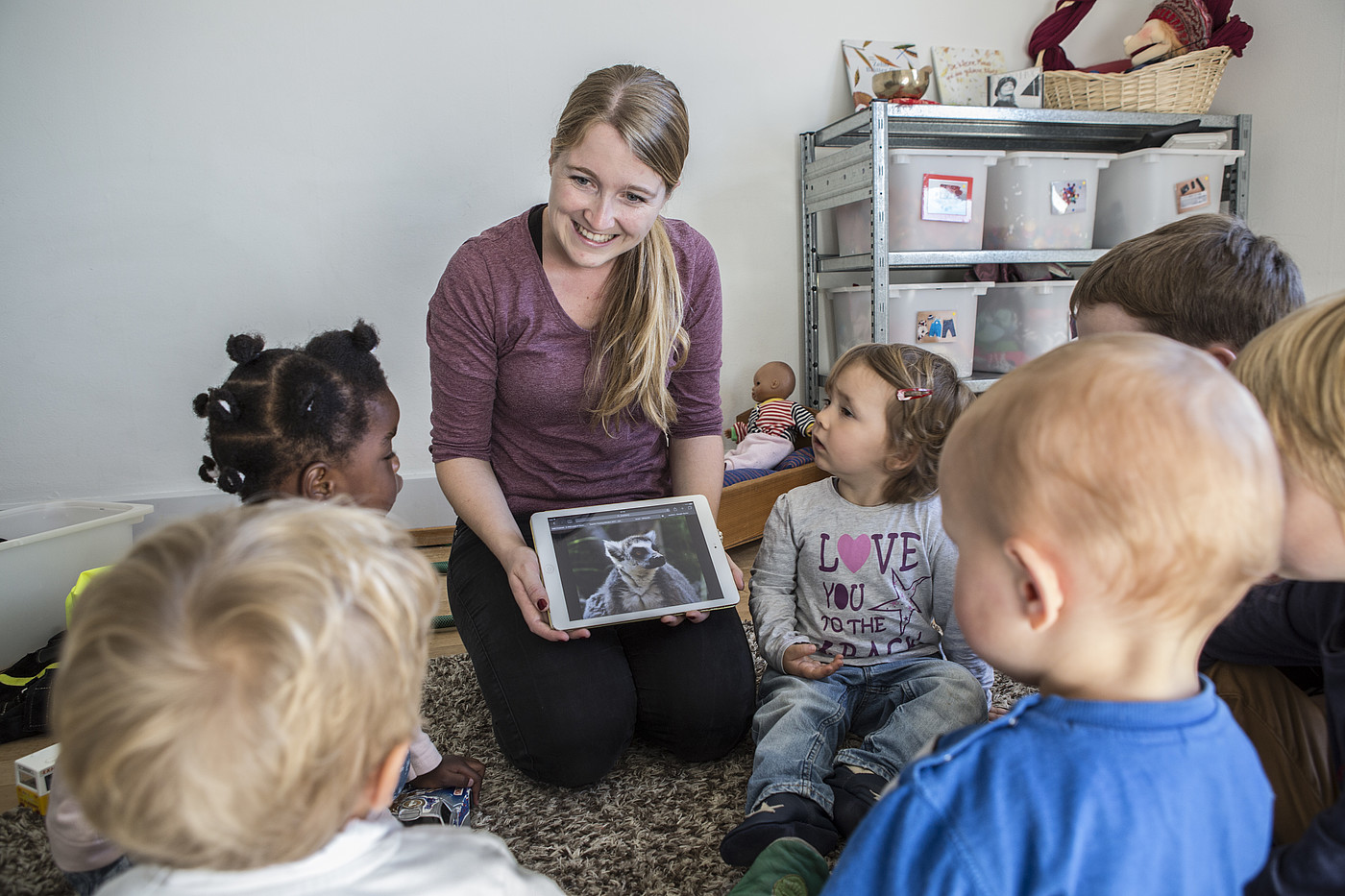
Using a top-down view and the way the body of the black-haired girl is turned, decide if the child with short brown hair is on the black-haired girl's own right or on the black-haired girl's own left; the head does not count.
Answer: on the black-haired girl's own right

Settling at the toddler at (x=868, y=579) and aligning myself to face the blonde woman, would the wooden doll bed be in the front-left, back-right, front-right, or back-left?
front-right

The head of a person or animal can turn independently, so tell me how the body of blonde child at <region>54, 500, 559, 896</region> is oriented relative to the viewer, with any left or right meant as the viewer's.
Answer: facing away from the viewer and to the right of the viewer

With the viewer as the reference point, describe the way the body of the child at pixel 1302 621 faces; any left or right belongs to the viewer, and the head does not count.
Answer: facing to the left of the viewer

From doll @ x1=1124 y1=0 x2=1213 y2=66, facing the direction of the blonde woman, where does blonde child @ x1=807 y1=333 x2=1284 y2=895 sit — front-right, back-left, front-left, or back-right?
front-left

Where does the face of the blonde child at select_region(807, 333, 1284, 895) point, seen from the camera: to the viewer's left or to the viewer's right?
to the viewer's left

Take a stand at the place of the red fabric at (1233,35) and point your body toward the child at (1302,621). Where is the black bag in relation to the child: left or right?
right

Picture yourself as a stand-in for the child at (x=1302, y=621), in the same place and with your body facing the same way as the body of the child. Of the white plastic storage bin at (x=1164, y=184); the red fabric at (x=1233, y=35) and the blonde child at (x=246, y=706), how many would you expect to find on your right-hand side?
2

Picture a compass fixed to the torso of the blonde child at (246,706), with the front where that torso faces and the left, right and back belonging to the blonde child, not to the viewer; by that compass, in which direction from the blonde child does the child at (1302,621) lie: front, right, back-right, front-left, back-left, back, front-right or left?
front-right

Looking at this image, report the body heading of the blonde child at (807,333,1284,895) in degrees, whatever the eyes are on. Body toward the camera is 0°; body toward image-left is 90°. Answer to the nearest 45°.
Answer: approximately 135°

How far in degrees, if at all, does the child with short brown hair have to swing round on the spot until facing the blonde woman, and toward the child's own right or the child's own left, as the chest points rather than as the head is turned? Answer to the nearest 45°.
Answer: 0° — they already face them

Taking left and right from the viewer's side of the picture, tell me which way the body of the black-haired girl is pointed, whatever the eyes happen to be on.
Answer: facing away from the viewer and to the right of the viewer

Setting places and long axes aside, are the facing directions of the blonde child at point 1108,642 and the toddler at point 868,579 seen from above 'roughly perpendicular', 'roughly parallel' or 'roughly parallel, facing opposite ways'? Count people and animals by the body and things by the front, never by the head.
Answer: roughly perpendicular

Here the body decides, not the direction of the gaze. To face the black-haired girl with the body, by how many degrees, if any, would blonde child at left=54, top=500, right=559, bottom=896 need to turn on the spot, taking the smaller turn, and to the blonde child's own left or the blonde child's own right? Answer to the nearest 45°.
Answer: approximately 45° to the blonde child's own left

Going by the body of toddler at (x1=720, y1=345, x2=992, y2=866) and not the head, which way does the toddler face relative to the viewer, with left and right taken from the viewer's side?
facing the viewer and to the left of the viewer

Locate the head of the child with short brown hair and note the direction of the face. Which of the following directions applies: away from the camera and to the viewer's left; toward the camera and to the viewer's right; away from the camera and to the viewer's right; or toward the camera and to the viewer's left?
away from the camera and to the viewer's left

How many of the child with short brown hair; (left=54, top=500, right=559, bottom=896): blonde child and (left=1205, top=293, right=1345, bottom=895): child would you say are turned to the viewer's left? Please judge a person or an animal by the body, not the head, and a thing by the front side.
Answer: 2

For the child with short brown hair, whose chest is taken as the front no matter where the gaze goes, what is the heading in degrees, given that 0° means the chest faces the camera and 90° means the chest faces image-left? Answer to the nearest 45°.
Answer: approximately 90°

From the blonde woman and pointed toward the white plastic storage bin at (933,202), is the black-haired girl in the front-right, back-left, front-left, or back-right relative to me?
back-left
